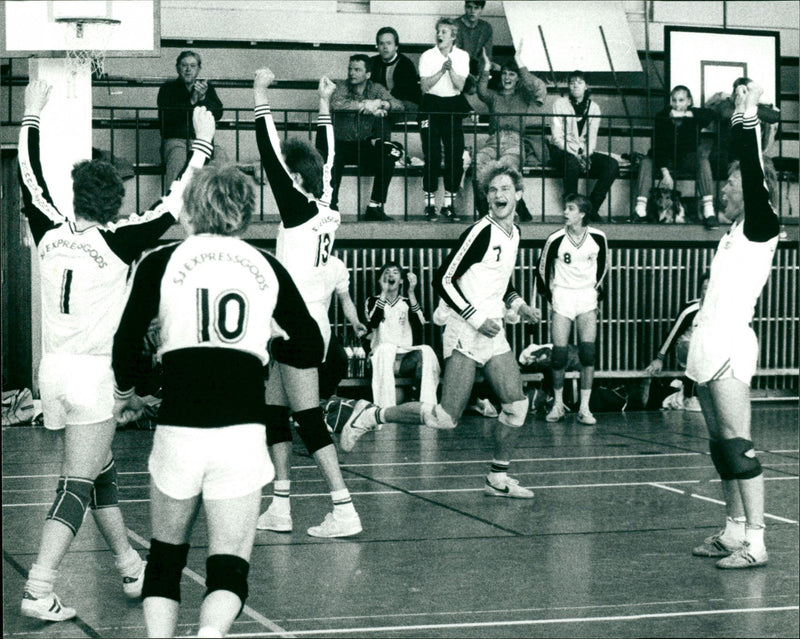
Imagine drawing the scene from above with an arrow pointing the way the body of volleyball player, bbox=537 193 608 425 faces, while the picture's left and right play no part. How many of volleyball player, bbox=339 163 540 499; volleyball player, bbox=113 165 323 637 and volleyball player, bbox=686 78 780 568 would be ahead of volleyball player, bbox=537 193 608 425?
3

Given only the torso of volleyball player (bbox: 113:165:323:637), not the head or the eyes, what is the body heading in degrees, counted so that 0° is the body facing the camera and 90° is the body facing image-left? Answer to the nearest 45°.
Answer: approximately 180°

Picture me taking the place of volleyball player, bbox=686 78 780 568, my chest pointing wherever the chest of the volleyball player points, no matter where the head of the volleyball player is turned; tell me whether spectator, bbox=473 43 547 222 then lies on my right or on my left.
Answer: on my right

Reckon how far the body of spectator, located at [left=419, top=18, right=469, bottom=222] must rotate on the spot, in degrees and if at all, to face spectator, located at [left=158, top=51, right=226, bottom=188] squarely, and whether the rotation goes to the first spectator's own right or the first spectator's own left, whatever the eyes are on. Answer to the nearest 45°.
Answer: approximately 90° to the first spectator's own right

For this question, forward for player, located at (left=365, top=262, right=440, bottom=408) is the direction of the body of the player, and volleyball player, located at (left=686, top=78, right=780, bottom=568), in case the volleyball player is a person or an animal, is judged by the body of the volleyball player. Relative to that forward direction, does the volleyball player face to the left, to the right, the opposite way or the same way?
to the right

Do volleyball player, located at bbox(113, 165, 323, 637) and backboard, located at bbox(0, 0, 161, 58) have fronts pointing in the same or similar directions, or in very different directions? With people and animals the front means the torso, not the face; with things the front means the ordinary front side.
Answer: very different directions

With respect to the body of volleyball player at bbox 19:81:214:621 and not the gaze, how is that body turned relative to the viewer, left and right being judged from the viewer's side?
facing away from the viewer and to the right of the viewer
